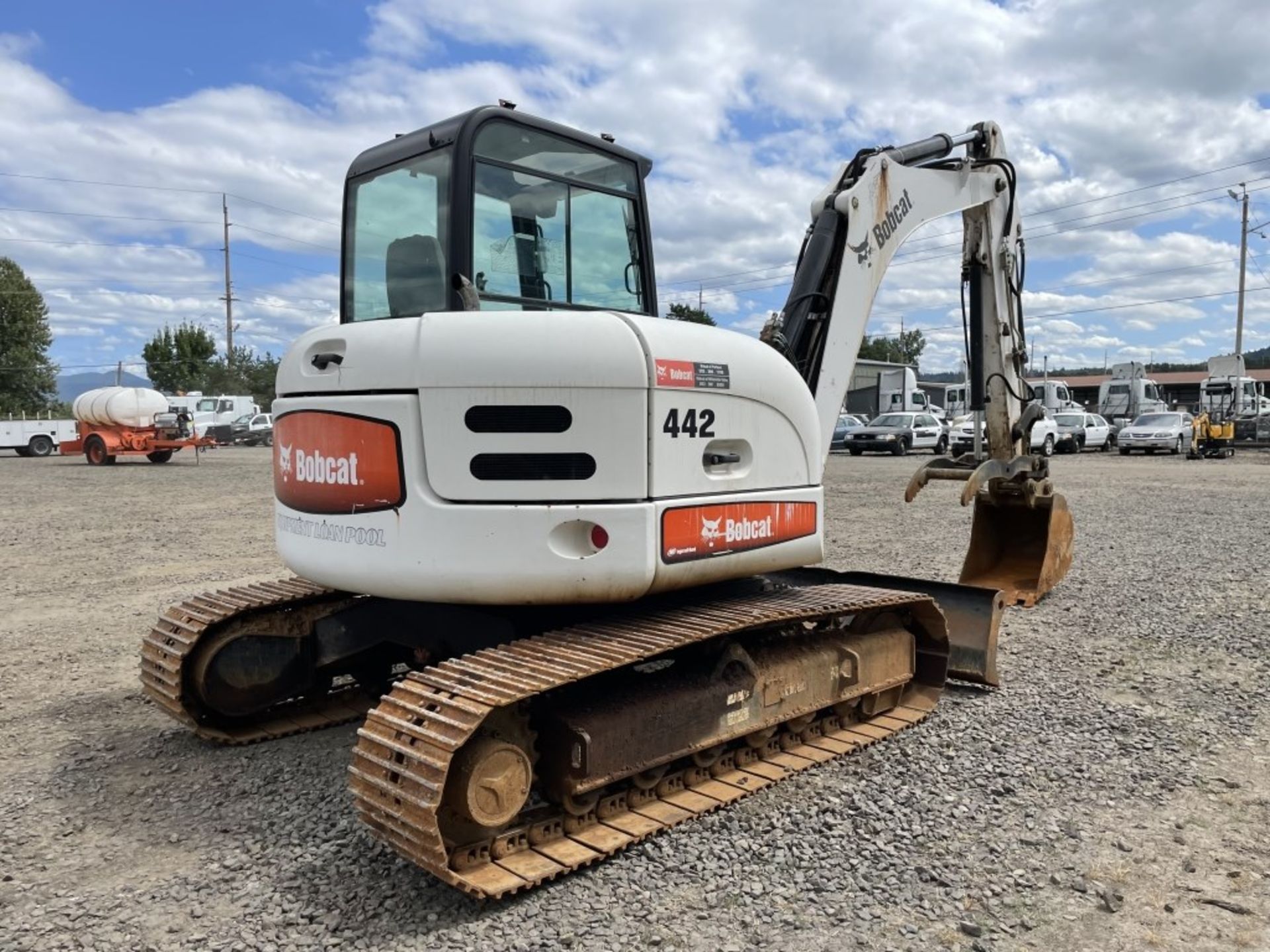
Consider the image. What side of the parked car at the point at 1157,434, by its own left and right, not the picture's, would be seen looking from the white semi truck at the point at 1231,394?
back

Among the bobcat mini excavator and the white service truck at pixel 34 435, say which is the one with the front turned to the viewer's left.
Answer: the white service truck

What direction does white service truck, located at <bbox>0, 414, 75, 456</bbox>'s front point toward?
to the viewer's left

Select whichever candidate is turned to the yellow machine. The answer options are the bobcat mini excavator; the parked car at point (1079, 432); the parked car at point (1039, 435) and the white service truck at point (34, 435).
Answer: the bobcat mini excavator

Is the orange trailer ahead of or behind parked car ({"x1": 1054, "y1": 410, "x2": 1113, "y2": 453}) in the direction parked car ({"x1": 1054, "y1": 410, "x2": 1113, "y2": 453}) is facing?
ahead

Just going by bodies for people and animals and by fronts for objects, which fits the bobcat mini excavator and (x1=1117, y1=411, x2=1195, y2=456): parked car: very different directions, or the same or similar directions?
very different directions

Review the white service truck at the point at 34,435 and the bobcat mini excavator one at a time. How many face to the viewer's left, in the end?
1

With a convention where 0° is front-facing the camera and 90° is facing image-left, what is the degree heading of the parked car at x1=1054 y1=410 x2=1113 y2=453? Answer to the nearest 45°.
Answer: approximately 45°

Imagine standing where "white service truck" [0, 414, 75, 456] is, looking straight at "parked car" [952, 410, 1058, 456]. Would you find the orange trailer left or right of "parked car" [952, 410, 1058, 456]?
right

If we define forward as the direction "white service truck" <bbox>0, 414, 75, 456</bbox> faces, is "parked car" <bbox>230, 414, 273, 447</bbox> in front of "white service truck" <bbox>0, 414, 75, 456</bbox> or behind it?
behind

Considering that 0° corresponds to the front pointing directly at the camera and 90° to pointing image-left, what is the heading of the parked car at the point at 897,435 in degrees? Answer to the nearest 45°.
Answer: approximately 45°

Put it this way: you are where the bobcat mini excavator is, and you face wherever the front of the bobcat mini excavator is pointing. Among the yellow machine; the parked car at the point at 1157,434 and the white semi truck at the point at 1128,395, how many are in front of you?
3

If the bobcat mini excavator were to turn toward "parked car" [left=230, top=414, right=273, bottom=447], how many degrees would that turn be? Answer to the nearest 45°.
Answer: approximately 45° to its left

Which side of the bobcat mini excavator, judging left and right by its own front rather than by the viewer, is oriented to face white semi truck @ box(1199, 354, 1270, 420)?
front

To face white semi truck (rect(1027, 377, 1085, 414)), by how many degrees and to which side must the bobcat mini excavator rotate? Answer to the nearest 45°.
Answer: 0° — it already faces it

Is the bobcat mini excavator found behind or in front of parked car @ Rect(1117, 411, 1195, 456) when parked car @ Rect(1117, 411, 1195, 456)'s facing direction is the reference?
in front
